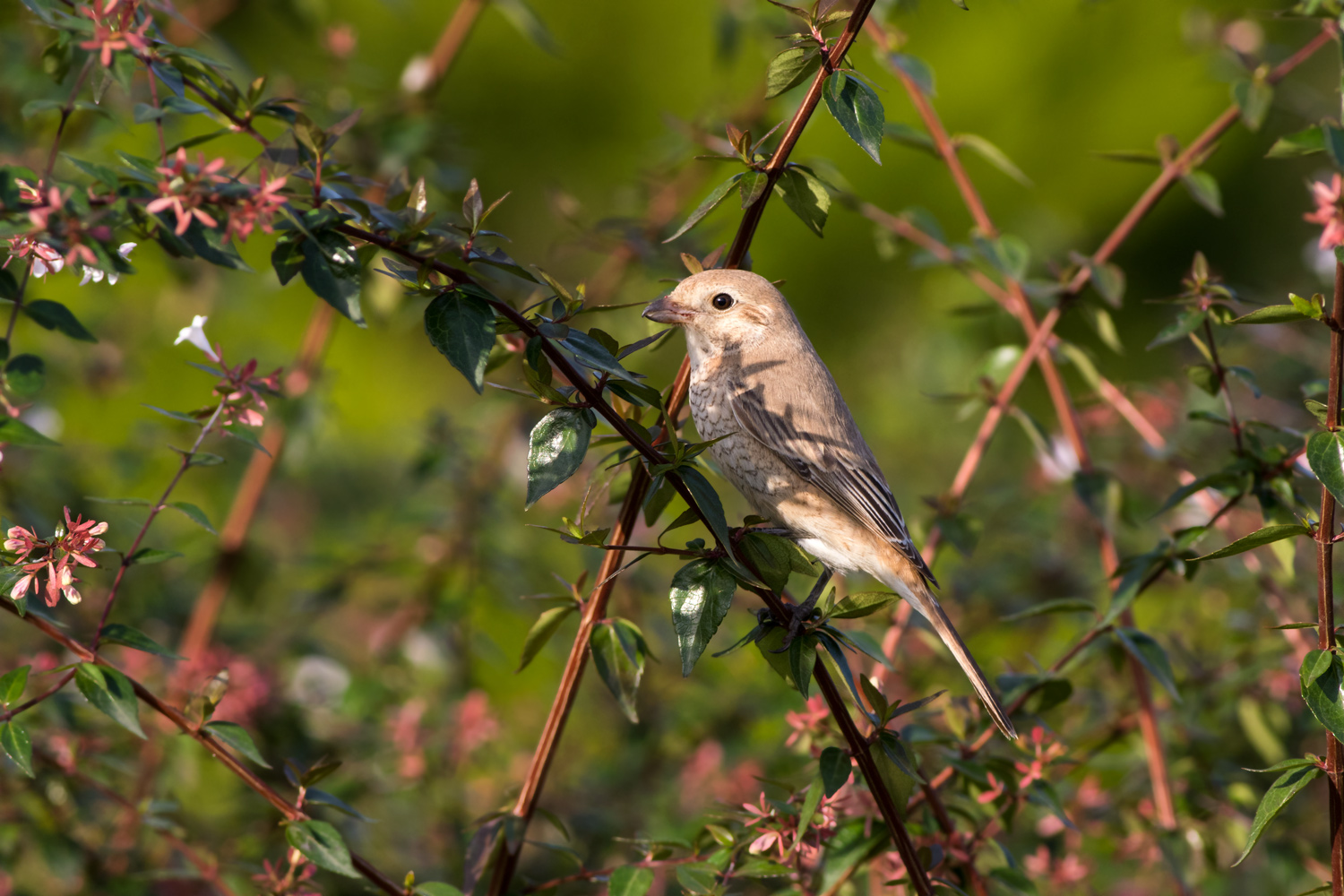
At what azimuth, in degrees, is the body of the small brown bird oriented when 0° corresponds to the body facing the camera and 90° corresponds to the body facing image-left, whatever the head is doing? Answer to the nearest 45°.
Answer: approximately 90°
